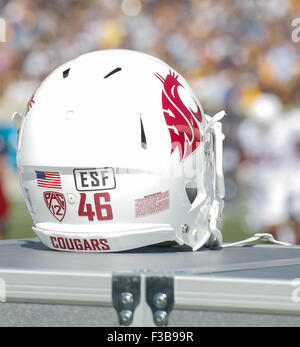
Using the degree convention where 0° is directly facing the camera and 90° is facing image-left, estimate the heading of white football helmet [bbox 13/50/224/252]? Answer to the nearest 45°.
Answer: approximately 225°
